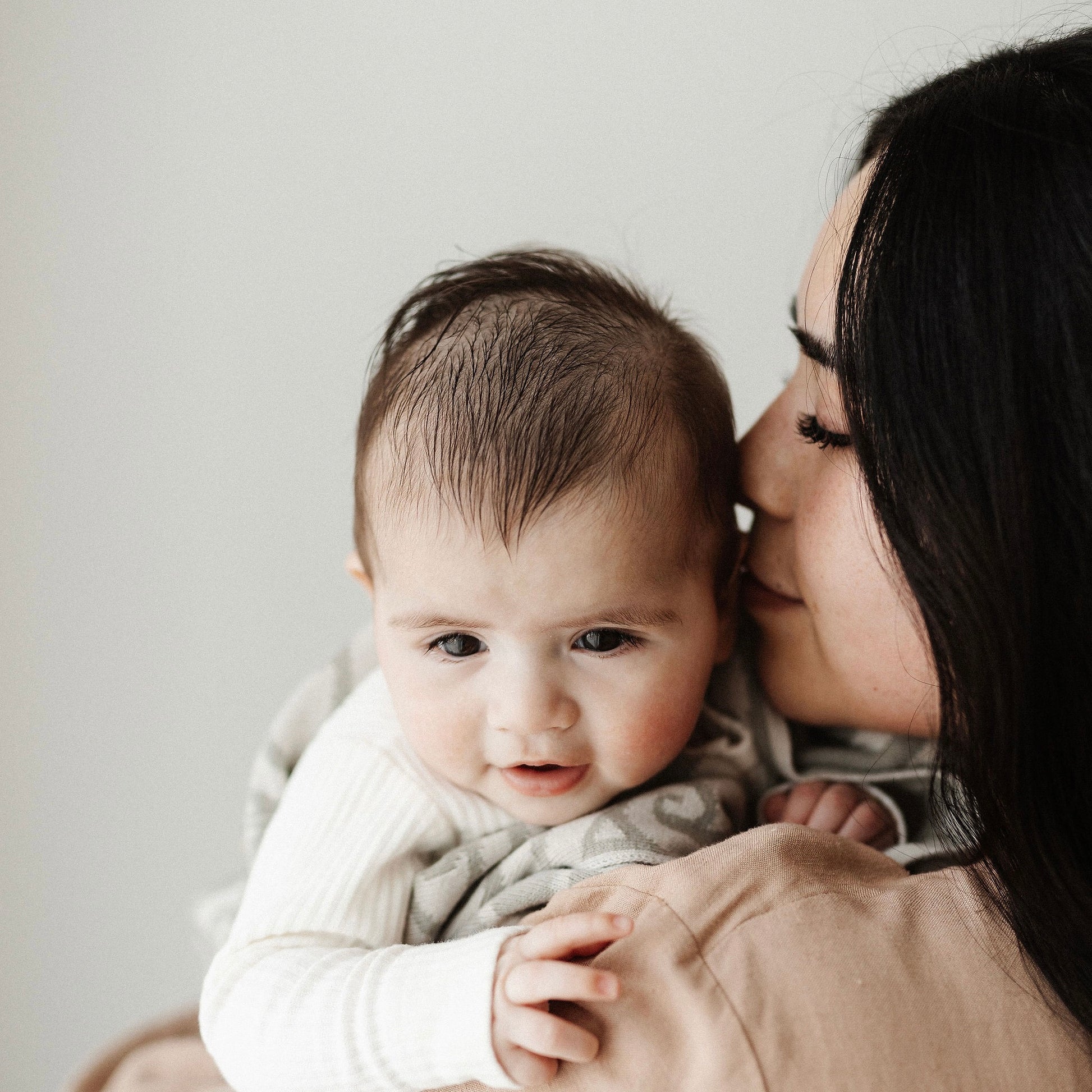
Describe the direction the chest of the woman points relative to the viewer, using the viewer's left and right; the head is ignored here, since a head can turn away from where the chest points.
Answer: facing away from the viewer and to the left of the viewer

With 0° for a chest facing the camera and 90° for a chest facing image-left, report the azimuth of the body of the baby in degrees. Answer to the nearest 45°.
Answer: approximately 0°

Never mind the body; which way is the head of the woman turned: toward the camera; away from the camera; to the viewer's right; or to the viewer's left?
to the viewer's left
